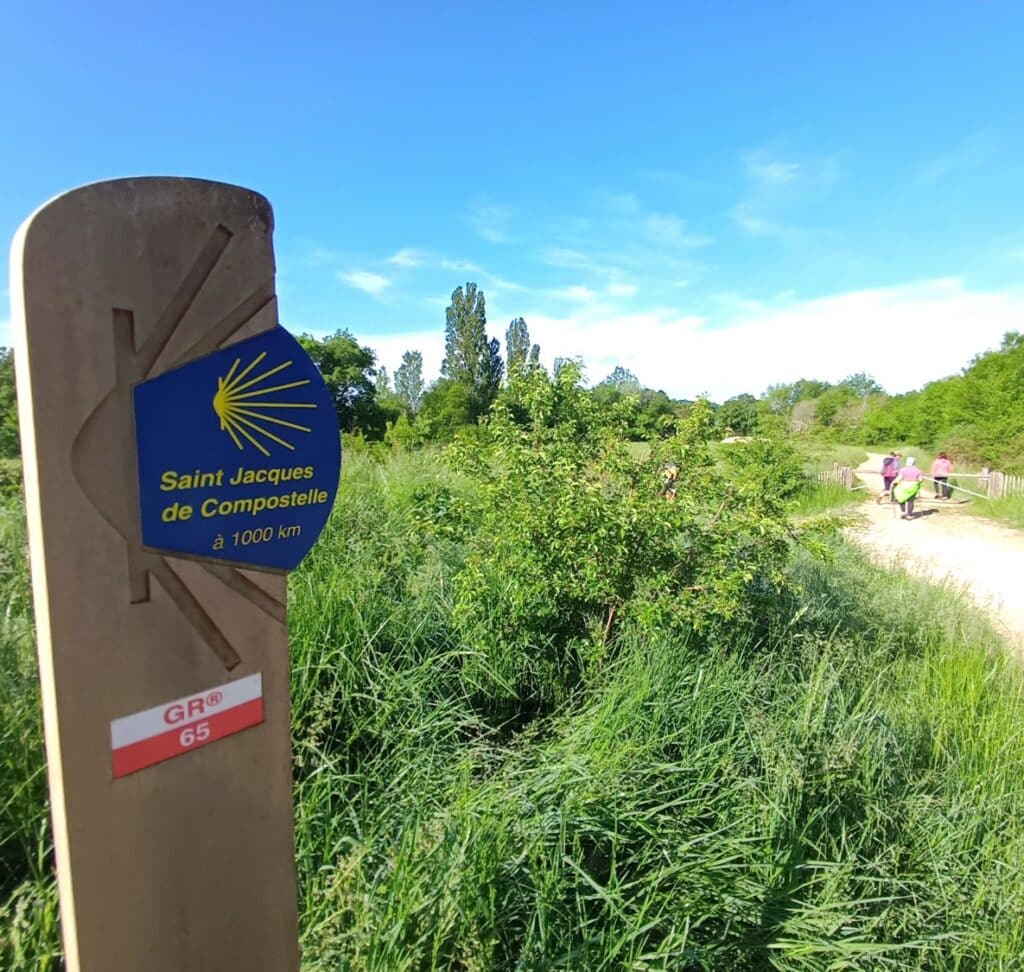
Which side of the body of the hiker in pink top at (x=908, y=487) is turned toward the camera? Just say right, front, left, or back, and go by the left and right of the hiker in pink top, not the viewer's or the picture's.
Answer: back

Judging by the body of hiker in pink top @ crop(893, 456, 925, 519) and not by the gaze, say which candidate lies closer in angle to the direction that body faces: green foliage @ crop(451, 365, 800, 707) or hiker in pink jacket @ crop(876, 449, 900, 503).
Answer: the hiker in pink jacket

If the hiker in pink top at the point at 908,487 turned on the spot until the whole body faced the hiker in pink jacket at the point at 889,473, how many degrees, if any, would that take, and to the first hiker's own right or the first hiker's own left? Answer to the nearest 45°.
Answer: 0° — they already face them

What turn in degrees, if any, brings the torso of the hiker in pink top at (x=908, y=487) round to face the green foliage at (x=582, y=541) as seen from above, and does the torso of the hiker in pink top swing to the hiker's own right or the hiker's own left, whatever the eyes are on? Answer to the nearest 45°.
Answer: approximately 180°

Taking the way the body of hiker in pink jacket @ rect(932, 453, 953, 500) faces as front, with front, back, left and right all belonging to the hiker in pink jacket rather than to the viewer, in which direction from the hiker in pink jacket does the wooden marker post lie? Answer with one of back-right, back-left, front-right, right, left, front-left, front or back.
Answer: back

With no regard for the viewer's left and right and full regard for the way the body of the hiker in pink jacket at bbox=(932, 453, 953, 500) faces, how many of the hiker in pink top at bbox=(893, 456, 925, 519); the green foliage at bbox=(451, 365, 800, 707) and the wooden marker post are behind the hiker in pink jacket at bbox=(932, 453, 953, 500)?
3

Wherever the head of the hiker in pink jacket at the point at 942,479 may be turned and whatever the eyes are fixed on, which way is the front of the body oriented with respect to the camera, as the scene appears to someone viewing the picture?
away from the camera

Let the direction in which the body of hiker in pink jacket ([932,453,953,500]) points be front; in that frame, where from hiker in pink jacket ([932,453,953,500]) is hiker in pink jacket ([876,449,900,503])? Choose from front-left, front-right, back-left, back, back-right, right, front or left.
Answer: back-left

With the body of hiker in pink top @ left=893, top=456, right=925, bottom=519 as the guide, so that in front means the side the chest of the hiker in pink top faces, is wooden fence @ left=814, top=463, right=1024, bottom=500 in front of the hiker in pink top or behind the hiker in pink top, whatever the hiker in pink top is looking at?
in front

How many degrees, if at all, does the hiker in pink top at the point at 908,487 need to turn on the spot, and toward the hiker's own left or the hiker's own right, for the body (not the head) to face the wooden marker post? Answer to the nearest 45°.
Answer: approximately 180°

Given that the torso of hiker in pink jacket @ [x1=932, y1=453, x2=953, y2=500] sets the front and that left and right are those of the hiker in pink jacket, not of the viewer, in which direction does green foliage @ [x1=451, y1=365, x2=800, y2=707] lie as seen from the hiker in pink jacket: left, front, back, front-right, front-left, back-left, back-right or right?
back

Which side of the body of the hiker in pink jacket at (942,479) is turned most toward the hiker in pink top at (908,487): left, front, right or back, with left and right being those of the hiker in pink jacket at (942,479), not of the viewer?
back

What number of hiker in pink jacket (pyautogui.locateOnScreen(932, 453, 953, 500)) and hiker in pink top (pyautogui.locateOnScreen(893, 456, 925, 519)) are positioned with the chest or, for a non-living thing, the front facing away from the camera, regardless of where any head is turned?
2
